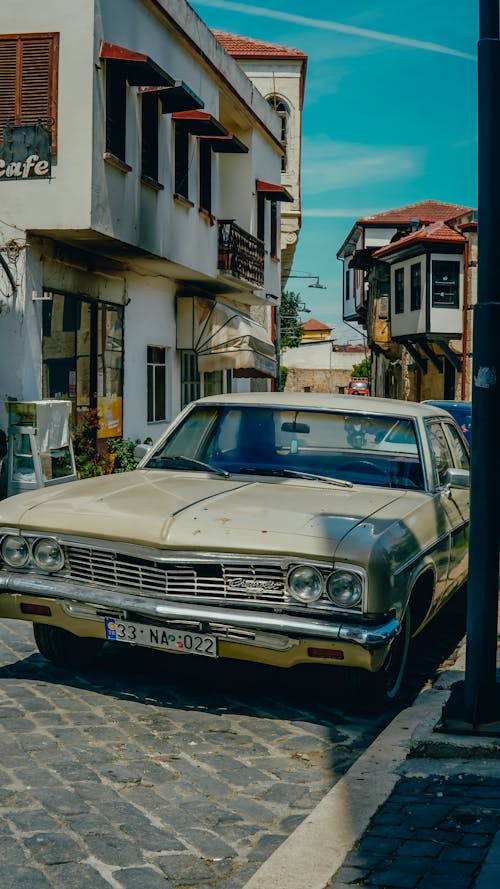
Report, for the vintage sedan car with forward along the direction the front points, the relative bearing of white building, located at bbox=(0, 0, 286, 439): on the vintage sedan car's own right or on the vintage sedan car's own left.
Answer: on the vintage sedan car's own right

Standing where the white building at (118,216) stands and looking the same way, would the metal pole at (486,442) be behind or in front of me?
in front

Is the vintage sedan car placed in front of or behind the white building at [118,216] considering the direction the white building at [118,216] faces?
in front

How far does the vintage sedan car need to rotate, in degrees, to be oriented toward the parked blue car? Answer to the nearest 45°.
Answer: approximately 135° to its right

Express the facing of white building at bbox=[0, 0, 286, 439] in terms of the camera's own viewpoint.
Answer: facing the viewer and to the right of the viewer

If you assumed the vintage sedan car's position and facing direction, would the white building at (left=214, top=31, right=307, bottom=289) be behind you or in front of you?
behind

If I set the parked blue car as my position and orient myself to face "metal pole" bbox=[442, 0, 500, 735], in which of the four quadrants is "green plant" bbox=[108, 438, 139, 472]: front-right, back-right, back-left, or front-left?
front-right

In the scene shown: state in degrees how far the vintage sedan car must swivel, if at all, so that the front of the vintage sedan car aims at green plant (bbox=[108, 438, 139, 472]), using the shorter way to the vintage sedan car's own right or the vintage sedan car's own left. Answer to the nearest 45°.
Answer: approximately 135° to the vintage sedan car's own right

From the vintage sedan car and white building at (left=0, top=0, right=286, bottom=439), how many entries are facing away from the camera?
0

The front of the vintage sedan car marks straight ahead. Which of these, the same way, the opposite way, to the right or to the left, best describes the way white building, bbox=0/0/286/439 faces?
to the left

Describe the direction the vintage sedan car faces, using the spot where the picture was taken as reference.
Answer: facing the viewer and to the left of the viewer

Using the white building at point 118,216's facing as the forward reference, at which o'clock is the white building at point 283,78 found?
the white building at point 283,78 is roughly at 8 o'clock from the white building at point 118,216.

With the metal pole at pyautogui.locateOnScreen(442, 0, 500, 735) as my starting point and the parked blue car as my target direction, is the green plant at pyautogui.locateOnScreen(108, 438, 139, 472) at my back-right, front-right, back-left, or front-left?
front-left
